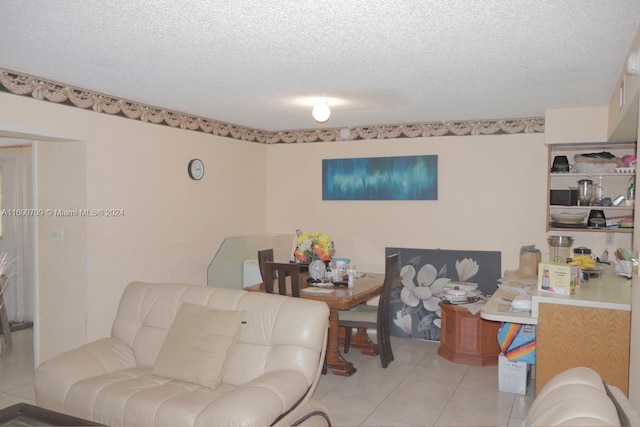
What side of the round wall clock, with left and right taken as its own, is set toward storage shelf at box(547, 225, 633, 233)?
front

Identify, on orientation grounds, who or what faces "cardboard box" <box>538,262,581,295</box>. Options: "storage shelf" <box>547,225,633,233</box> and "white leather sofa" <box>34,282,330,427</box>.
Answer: the storage shelf

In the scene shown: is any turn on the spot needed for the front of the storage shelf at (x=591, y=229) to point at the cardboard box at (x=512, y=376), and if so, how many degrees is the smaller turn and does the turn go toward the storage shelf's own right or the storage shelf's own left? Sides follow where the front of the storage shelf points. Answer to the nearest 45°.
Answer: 0° — it already faces it

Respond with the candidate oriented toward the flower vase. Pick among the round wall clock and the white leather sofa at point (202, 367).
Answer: the round wall clock

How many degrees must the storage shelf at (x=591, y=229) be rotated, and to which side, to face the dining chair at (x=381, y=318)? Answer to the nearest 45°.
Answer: approximately 45° to its right

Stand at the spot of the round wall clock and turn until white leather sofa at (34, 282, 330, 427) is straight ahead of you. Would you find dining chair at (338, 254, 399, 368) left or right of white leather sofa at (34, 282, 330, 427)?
left

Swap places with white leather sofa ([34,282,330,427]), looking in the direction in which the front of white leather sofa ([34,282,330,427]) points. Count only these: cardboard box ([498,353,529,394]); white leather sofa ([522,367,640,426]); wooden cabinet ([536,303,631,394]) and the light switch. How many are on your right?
1

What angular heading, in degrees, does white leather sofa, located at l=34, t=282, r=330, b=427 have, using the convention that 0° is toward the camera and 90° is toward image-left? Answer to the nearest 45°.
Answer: approximately 45°

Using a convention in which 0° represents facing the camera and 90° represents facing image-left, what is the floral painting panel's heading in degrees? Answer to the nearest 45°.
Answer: approximately 0°

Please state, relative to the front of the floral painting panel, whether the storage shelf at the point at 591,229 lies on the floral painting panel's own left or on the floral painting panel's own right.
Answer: on the floral painting panel's own left

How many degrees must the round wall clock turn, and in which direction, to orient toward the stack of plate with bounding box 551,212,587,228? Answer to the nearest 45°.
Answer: approximately 45° to its left

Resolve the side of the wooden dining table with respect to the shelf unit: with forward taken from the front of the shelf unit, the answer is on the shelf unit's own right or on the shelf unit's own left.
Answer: on the shelf unit's own right

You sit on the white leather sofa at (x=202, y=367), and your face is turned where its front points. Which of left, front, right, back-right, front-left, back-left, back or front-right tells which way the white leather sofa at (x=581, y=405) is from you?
left
